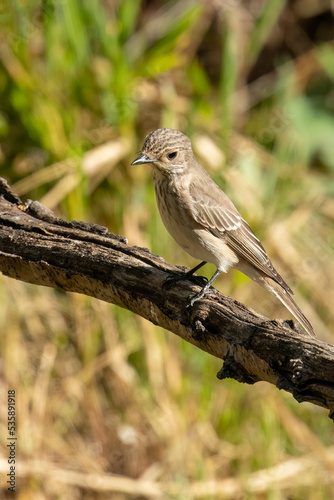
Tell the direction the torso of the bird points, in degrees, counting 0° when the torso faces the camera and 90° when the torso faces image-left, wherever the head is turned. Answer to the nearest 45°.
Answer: approximately 90°
